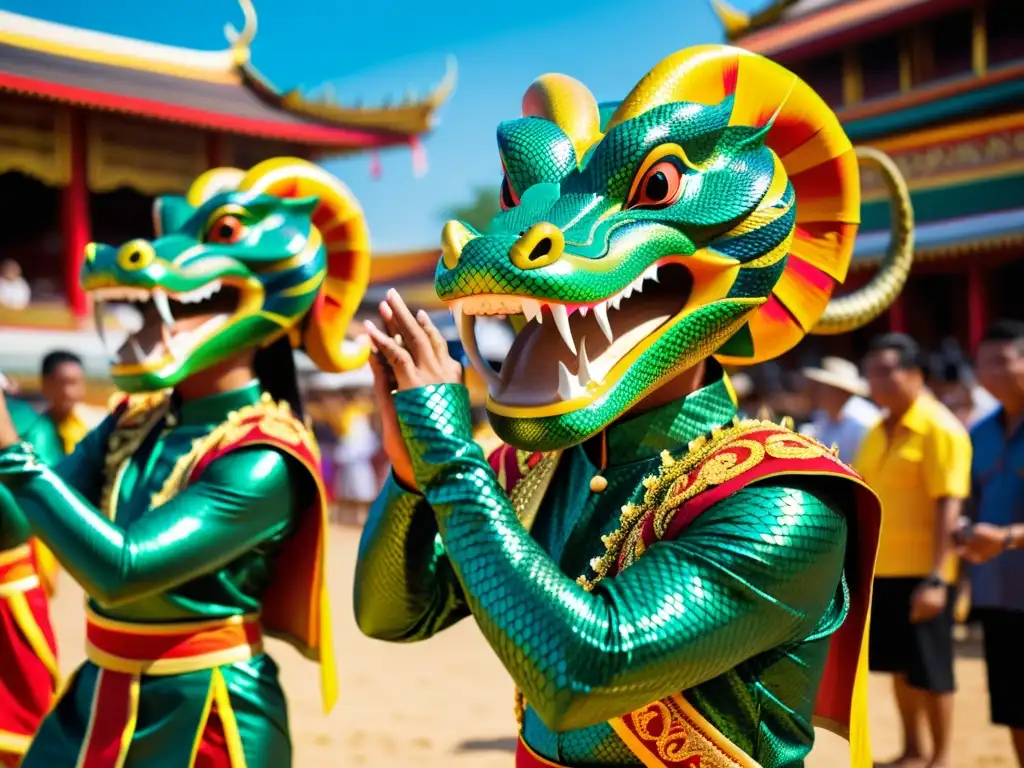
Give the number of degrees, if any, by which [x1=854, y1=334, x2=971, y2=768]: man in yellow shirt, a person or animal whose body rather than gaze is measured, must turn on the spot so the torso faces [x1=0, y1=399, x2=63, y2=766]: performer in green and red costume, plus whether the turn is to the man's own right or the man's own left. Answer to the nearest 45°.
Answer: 0° — they already face them

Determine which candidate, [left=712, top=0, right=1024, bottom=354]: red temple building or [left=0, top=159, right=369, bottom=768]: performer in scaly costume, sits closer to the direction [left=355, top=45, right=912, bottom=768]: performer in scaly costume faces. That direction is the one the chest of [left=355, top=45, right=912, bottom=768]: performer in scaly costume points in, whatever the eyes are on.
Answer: the performer in scaly costume

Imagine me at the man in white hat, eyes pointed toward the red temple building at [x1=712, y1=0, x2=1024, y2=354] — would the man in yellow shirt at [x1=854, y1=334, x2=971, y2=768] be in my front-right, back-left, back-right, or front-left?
back-right

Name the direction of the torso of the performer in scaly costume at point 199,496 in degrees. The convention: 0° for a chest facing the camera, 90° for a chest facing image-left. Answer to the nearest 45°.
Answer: approximately 45°

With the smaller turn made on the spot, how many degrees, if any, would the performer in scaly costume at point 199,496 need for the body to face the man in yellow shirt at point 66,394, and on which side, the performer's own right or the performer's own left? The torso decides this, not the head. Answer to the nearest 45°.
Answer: approximately 135° to the performer's own right

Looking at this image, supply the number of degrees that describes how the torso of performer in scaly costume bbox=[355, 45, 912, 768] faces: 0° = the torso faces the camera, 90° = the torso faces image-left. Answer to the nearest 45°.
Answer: approximately 45°

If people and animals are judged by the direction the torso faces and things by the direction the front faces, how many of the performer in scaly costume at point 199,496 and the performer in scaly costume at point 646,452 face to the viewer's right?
0

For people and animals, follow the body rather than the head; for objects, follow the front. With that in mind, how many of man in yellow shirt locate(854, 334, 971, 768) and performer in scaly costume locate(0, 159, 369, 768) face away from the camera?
0

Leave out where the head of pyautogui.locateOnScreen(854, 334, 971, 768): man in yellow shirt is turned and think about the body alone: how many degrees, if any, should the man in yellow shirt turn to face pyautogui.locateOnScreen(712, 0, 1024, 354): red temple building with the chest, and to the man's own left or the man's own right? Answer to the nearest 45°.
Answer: approximately 135° to the man's own right
